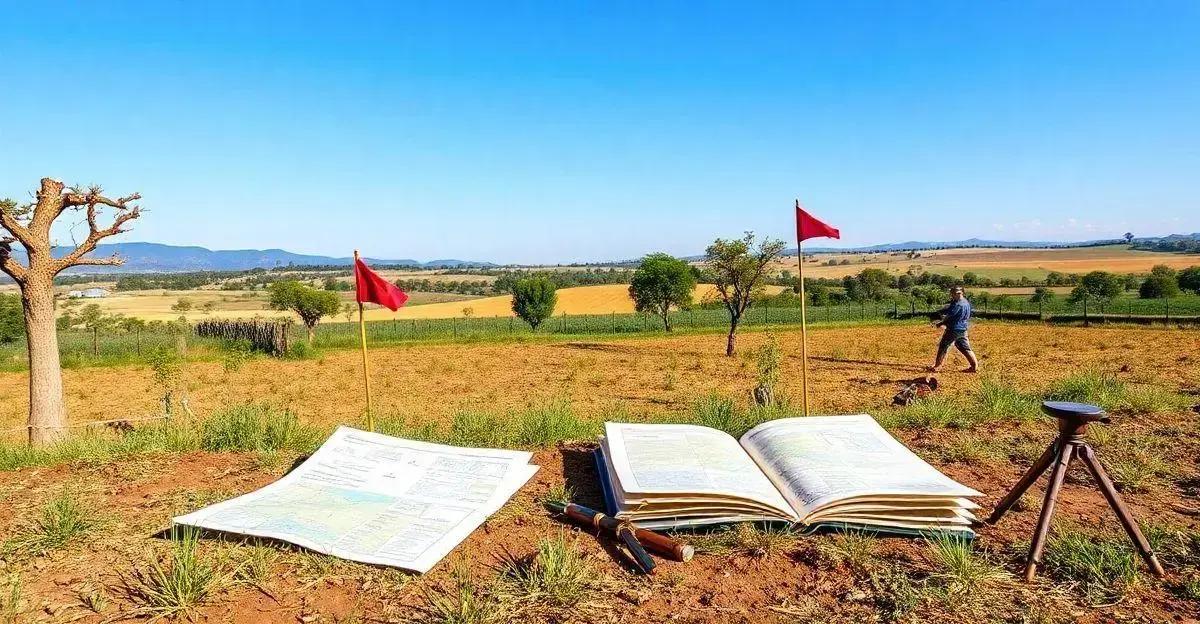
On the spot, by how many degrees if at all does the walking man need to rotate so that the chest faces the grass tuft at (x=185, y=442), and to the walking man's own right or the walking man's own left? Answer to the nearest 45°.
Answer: approximately 90° to the walking man's own left

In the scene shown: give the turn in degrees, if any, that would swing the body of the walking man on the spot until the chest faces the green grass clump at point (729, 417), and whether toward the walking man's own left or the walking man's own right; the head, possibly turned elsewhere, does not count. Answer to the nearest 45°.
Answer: approximately 90° to the walking man's own left

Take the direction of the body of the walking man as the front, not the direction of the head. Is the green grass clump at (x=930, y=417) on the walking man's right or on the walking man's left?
on the walking man's left

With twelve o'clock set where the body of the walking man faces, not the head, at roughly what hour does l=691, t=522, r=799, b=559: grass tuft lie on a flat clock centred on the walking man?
The grass tuft is roughly at 9 o'clock from the walking man.

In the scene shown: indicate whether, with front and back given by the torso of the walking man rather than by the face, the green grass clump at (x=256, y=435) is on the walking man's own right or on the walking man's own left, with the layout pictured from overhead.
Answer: on the walking man's own left

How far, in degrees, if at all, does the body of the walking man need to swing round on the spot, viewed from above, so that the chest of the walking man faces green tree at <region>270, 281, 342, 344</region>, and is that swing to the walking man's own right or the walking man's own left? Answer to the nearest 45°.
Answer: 0° — they already face it

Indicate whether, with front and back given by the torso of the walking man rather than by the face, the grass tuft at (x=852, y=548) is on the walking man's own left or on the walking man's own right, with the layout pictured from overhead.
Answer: on the walking man's own left

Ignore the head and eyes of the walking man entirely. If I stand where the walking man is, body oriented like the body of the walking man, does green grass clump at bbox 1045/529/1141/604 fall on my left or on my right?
on my left

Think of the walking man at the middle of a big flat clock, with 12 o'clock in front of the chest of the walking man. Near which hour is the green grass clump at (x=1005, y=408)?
The green grass clump is roughly at 9 o'clock from the walking man.

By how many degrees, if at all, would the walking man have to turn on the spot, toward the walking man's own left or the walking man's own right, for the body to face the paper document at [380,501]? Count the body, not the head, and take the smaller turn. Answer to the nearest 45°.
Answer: approximately 90° to the walking man's own left

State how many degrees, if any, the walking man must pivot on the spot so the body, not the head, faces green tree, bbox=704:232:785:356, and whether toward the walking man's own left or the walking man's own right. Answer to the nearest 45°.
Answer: approximately 45° to the walking man's own right

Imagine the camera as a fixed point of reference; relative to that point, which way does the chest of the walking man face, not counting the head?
to the viewer's left
